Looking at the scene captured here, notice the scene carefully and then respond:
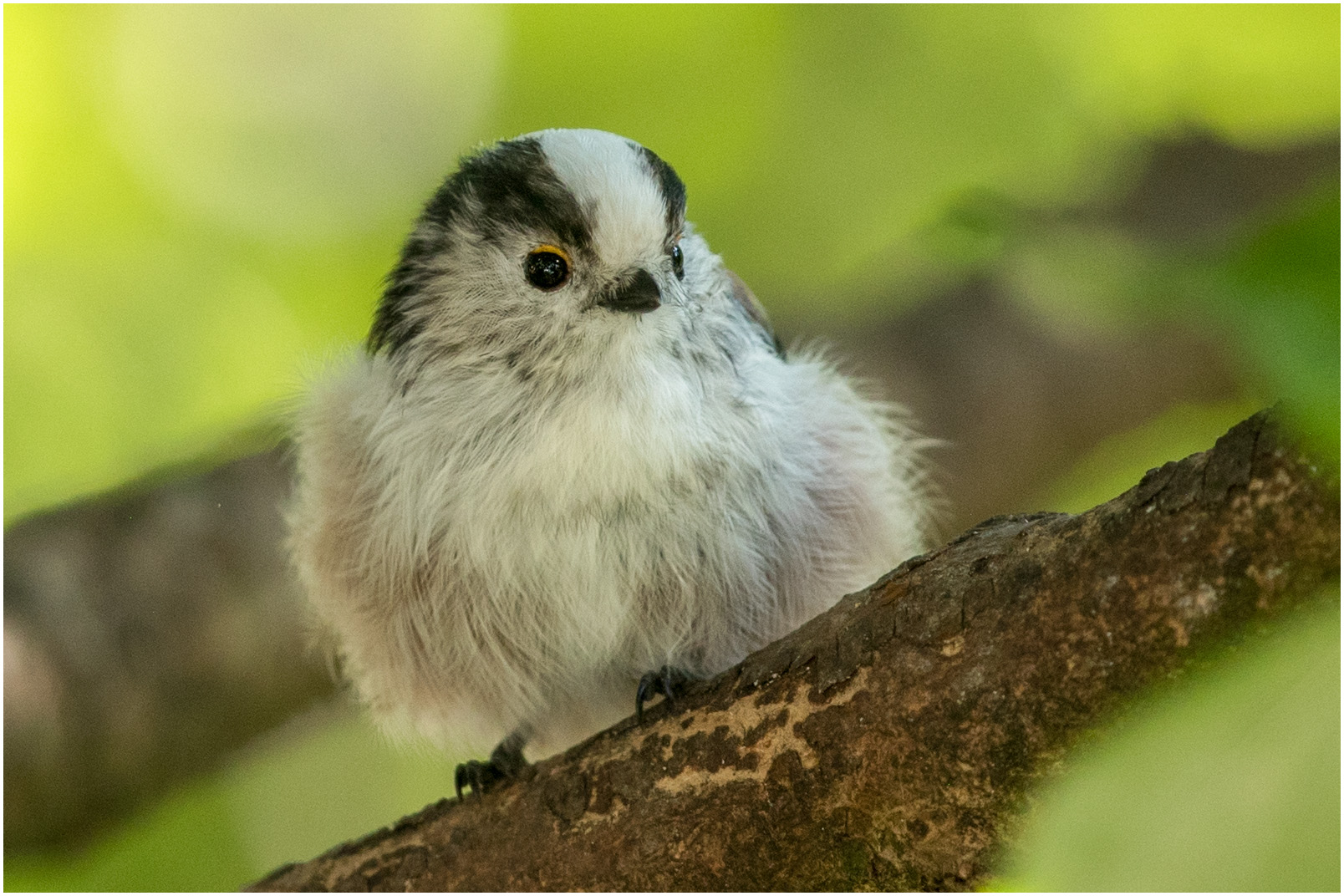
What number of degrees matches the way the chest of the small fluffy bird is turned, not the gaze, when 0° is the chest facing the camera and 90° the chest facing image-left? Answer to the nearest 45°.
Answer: approximately 0°
